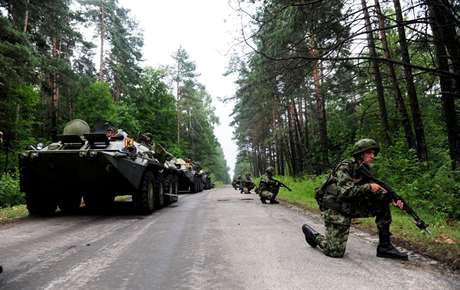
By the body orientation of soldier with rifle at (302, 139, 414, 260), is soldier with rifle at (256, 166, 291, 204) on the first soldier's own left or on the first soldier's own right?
on the first soldier's own left

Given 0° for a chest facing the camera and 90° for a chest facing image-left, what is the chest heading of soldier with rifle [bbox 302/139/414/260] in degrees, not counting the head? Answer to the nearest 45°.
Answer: approximately 270°

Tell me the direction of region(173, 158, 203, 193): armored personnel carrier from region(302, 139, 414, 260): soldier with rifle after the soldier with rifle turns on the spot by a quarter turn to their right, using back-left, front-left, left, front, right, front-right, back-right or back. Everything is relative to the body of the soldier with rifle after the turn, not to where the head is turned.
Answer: back-right
